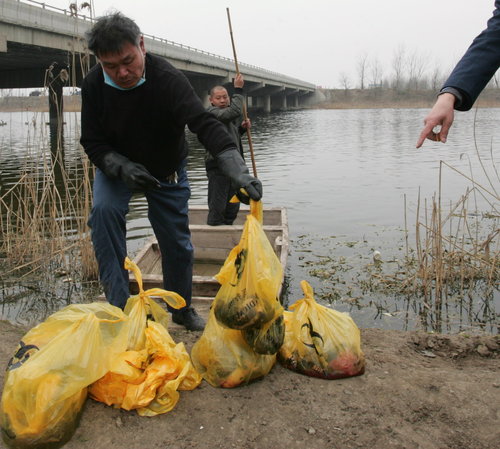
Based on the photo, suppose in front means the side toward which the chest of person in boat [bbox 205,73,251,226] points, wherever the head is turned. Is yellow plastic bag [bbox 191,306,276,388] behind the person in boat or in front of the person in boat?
in front

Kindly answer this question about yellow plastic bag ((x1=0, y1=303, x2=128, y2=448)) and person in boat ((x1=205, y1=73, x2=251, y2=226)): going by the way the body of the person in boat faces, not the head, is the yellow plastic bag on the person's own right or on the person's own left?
on the person's own right

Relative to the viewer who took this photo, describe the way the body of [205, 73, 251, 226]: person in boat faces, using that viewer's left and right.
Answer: facing the viewer and to the right of the viewer

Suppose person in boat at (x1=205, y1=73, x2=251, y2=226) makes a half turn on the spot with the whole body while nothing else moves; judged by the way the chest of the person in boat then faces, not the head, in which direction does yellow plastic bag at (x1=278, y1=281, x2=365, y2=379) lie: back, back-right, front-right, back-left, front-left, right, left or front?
back-left

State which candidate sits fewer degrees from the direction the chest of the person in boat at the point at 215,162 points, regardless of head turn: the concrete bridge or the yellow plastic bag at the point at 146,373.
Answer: the yellow plastic bag

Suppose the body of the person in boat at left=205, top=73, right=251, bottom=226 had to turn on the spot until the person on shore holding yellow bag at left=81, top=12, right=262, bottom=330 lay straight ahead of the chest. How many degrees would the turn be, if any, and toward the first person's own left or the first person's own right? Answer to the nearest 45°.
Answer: approximately 45° to the first person's own right
